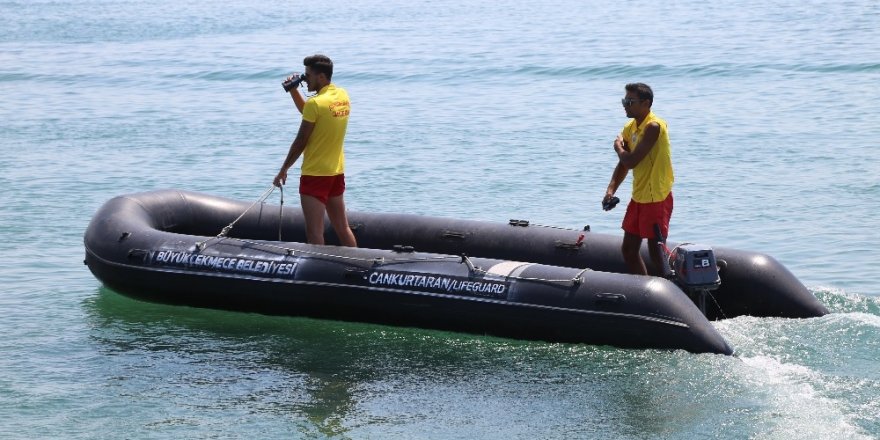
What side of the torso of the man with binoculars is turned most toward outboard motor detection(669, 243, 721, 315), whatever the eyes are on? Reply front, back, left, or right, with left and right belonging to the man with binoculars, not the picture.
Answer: back

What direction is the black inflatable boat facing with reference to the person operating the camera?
facing away from the viewer and to the left of the viewer

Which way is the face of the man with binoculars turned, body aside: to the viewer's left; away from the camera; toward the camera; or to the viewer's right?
to the viewer's left

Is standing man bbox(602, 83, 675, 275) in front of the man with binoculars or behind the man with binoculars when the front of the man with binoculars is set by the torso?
behind
